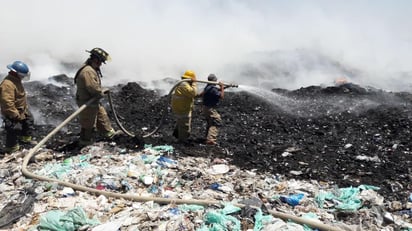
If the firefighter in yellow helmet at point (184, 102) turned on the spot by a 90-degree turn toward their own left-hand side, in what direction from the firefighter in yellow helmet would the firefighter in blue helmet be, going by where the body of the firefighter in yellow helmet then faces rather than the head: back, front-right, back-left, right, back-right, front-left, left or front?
front-left

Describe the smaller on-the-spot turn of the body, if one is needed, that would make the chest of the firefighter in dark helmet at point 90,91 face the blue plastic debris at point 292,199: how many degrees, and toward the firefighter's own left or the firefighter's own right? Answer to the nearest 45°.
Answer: approximately 45° to the firefighter's own right

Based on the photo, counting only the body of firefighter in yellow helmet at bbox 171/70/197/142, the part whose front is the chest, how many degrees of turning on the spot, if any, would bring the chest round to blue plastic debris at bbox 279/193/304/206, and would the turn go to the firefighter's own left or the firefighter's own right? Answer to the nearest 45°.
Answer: approximately 90° to the firefighter's own right

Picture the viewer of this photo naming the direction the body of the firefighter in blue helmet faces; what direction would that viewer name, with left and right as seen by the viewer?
facing to the right of the viewer

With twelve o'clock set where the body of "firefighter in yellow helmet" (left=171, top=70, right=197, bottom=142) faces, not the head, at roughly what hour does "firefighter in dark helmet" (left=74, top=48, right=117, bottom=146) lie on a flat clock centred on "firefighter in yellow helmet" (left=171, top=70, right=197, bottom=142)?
"firefighter in dark helmet" (left=74, top=48, right=117, bottom=146) is roughly at 7 o'clock from "firefighter in yellow helmet" (left=171, top=70, right=197, bottom=142).

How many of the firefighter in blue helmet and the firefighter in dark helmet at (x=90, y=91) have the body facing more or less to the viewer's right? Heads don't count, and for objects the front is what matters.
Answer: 2

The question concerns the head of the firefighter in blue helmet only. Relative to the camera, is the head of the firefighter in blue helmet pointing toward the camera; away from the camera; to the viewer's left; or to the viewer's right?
to the viewer's right

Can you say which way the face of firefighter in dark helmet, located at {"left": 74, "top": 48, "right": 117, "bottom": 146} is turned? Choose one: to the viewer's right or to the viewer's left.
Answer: to the viewer's right

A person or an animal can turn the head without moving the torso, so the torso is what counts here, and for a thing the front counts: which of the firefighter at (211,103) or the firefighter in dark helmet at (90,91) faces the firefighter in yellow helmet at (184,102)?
the firefighter in dark helmet at (90,91)

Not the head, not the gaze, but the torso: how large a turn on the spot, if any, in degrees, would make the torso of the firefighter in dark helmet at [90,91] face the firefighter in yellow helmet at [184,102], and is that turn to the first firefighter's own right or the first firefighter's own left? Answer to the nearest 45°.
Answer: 0° — they already face them

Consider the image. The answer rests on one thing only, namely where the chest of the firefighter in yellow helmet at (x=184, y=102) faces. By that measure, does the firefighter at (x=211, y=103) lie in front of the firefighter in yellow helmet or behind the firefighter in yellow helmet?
in front

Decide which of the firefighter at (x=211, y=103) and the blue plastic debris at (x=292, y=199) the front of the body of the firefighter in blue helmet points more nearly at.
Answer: the firefighter

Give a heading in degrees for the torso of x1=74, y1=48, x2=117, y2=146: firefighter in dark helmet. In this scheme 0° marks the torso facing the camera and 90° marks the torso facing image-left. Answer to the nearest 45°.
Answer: approximately 270°

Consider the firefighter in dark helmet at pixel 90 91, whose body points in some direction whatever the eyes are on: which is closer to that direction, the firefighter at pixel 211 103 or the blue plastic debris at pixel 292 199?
the firefighter

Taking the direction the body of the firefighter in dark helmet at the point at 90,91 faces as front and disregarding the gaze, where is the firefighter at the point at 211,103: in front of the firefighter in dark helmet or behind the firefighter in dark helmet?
in front
